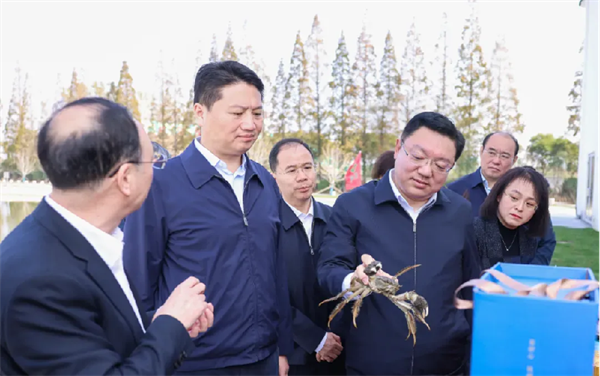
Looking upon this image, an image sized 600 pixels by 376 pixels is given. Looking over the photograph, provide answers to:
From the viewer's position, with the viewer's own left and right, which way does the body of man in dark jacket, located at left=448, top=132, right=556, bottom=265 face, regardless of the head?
facing the viewer

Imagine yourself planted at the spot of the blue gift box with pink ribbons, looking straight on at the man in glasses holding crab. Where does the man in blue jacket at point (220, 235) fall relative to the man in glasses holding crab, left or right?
left

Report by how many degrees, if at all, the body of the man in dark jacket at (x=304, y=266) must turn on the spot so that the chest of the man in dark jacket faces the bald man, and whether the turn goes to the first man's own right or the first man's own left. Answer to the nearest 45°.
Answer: approximately 45° to the first man's own right

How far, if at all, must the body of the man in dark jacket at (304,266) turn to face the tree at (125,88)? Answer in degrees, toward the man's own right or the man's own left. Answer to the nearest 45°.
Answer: approximately 135° to the man's own left

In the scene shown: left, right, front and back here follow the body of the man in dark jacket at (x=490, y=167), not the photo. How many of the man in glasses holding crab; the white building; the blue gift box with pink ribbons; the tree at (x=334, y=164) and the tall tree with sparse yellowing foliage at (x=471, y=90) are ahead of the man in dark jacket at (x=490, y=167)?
2

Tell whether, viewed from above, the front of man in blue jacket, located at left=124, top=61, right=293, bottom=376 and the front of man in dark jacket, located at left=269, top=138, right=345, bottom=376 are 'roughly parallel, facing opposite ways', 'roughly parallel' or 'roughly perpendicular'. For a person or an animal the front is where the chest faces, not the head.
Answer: roughly parallel

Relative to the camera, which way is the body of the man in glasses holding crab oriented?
toward the camera

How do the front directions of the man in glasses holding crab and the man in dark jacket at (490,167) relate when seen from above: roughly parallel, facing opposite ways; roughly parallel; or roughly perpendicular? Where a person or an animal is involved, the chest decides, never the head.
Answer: roughly parallel

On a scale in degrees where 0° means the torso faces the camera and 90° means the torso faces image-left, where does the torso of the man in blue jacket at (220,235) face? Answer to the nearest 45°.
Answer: approximately 315°

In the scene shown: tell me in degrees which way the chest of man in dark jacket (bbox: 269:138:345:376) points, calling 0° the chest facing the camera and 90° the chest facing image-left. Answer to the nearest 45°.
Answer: approximately 315°

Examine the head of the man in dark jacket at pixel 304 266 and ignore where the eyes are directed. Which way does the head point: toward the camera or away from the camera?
toward the camera

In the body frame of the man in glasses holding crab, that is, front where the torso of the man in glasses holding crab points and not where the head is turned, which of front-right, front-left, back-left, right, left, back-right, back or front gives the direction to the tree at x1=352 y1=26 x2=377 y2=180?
back

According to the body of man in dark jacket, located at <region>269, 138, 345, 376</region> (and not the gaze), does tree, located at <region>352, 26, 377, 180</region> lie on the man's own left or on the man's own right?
on the man's own left

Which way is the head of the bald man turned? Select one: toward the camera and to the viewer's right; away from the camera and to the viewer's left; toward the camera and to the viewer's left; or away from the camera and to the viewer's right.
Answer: away from the camera and to the viewer's right

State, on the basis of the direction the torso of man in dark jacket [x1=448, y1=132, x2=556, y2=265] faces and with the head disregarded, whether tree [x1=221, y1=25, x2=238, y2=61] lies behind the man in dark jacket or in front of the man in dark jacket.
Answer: behind

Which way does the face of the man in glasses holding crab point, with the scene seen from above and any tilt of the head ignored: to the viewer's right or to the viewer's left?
to the viewer's left
